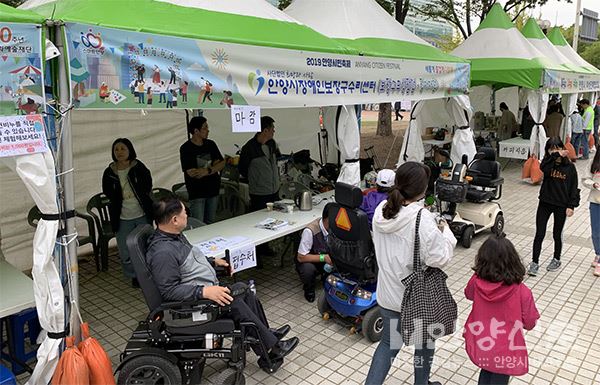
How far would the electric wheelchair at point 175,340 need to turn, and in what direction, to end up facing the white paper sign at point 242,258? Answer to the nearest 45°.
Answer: approximately 45° to its left

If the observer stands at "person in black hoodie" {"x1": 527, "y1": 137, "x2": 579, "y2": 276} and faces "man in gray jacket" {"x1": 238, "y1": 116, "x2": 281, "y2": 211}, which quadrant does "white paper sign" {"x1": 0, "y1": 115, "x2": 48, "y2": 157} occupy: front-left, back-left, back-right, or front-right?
front-left

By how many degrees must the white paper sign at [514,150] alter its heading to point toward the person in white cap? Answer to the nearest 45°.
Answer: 0° — it already faces them

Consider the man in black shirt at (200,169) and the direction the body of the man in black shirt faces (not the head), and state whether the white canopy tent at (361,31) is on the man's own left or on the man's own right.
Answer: on the man's own left

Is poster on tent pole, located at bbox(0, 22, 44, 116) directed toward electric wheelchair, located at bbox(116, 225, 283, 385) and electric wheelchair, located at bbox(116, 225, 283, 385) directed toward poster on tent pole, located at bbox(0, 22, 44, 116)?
no

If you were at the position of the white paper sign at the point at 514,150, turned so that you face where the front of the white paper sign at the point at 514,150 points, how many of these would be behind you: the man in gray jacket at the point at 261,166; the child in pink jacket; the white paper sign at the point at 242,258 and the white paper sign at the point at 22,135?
0

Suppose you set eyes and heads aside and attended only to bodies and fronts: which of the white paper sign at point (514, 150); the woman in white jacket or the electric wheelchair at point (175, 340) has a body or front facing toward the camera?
the white paper sign

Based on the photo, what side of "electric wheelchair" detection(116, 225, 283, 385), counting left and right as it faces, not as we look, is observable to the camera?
right

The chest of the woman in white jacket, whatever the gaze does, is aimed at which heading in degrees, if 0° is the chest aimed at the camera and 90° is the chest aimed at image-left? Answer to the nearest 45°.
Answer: approximately 225°

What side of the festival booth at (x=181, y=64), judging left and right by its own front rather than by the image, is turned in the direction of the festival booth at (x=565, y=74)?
left

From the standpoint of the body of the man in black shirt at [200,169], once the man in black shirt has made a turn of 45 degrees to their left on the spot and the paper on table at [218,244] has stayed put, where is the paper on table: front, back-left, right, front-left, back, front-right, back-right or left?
right

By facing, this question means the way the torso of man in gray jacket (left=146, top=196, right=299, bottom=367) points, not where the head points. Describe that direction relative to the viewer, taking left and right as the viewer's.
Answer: facing to the right of the viewer

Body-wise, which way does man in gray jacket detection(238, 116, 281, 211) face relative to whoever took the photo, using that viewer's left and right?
facing the viewer and to the right of the viewer

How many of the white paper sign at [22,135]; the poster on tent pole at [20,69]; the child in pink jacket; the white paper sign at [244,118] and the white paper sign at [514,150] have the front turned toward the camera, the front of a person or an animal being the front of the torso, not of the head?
4

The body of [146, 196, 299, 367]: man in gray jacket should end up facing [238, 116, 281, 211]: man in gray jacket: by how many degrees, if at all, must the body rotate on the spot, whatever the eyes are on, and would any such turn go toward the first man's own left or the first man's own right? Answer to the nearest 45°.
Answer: approximately 90° to the first man's own left

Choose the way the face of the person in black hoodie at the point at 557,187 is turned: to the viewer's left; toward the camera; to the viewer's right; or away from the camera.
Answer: toward the camera

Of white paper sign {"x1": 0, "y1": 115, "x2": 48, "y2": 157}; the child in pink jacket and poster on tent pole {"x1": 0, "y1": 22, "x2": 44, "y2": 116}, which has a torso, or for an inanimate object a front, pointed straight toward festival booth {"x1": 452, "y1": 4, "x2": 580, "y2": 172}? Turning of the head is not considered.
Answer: the child in pink jacket

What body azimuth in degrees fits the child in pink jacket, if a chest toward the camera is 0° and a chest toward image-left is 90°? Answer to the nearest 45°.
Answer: approximately 180°

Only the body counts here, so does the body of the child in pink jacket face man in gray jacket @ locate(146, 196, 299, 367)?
no

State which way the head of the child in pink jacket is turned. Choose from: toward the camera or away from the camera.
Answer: away from the camera

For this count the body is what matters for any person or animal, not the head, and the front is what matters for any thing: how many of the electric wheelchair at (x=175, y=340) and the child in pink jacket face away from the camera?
1

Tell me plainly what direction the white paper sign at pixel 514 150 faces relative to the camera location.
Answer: facing the viewer
